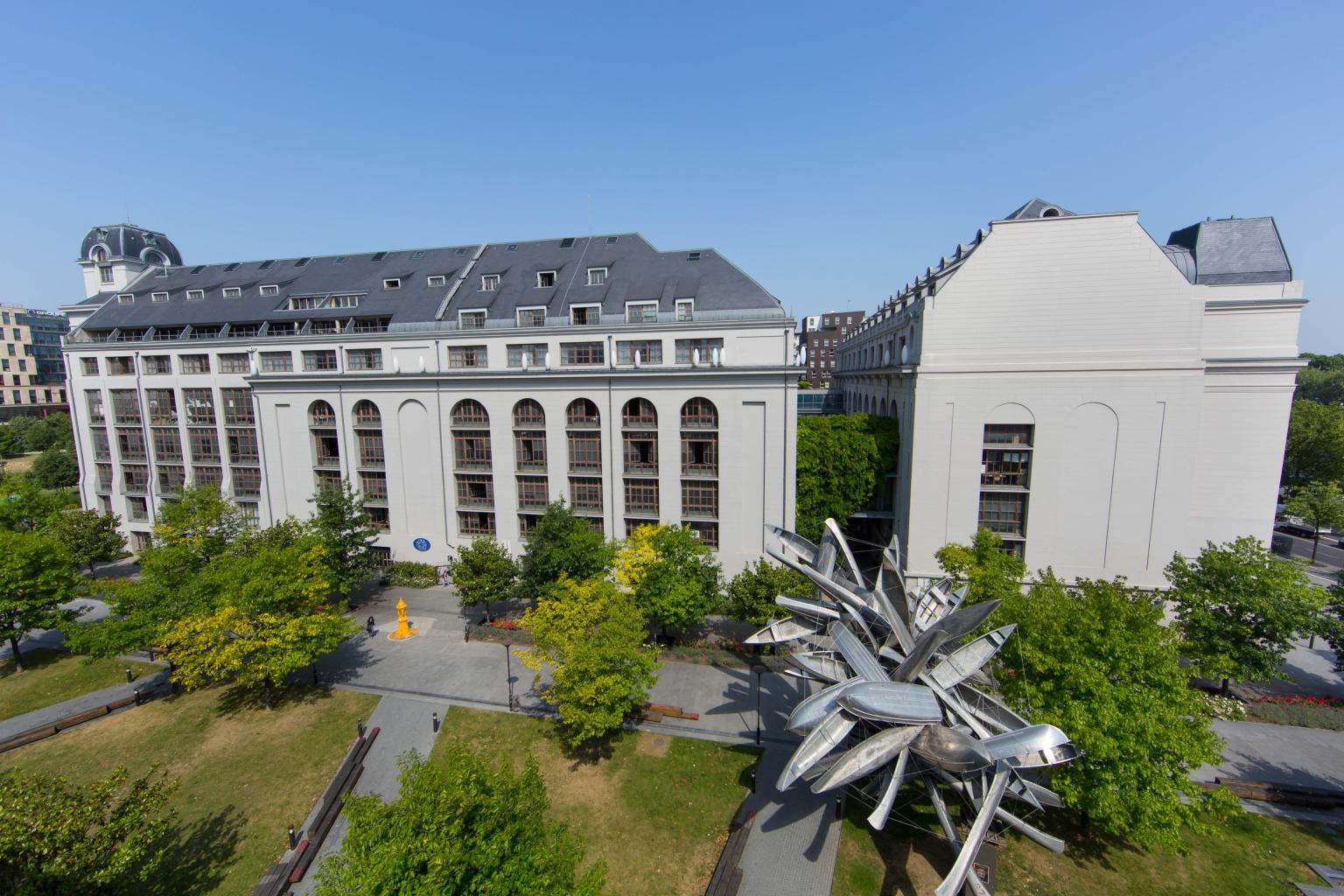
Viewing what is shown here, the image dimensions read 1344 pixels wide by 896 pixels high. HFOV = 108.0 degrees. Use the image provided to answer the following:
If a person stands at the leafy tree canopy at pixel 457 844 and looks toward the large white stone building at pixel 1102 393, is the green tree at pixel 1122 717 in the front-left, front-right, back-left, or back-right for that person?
front-right

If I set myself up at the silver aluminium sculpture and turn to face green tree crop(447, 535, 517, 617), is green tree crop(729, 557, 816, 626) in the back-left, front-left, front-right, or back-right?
front-right

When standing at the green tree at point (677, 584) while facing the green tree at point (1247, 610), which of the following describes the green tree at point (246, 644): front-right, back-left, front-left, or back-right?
back-right

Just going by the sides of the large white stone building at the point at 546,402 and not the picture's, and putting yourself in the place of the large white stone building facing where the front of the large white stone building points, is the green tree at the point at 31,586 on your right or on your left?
on your right

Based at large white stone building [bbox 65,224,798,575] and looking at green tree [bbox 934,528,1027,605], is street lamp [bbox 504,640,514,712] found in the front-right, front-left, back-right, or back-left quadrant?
front-right

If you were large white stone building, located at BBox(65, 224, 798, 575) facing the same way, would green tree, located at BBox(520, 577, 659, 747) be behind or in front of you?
in front

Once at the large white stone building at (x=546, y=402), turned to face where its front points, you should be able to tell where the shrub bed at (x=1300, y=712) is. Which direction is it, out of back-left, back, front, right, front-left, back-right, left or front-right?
front-left

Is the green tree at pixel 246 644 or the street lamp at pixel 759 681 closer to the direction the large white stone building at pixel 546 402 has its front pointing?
the street lamp

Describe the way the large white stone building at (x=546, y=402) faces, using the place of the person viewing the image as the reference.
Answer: facing the viewer

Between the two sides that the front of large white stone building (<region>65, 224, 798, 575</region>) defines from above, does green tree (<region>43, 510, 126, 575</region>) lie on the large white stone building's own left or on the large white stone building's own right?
on the large white stone building's own right

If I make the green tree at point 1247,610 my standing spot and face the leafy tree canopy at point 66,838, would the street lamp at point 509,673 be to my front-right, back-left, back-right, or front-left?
front-right

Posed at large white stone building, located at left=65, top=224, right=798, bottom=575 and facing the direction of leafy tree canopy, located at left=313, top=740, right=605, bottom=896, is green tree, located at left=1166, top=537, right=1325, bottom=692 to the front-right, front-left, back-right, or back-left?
front-left

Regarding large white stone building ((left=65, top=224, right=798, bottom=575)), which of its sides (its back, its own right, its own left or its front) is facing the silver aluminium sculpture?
front

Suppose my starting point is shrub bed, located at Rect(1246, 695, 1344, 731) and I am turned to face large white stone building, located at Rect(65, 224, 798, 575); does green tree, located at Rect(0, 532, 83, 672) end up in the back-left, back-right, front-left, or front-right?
front-left

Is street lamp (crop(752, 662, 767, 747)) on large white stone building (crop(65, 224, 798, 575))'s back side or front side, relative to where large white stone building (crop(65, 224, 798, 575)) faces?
on the front side

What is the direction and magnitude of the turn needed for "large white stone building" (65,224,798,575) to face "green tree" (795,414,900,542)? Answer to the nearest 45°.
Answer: approximately 45° to its left
